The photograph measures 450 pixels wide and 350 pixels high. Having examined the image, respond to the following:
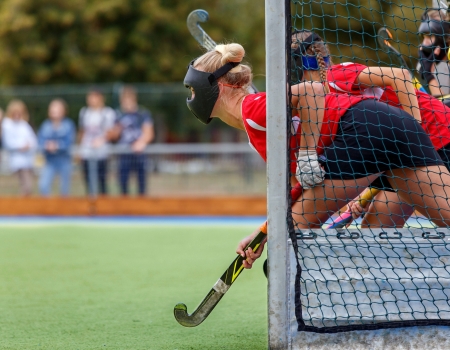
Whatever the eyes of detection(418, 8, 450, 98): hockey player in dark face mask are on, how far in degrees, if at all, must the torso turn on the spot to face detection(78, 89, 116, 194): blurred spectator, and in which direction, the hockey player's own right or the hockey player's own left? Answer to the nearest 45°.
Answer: approximately 45° to the hockey player's own right

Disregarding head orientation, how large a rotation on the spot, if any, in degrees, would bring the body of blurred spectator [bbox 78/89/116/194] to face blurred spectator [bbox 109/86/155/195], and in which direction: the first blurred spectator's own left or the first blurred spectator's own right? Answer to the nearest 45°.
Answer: approximately 90° to the first blurred spectator's own left

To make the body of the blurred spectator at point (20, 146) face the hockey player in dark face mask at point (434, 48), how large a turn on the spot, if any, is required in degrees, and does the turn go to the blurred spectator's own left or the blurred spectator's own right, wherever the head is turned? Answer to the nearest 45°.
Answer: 0° — they already face them

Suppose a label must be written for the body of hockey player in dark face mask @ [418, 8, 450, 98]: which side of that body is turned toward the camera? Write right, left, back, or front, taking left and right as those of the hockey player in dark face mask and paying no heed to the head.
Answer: left

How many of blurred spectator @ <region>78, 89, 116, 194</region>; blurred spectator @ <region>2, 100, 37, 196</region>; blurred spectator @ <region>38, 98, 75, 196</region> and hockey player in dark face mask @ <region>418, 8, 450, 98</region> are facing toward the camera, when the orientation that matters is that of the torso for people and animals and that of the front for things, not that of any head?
3

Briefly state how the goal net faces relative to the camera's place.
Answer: facing to the left of the viewer

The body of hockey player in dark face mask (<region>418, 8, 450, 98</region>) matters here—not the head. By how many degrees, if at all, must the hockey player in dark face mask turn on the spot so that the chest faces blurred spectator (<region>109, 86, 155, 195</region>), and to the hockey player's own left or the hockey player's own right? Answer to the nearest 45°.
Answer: approximately 45° to the hockey player's own right

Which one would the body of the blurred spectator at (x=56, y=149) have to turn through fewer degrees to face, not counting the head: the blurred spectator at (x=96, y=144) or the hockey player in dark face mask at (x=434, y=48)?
the hockey player in dark face mask

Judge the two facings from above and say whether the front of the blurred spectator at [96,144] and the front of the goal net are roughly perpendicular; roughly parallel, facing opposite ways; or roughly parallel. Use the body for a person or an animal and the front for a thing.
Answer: roughly perpendicular

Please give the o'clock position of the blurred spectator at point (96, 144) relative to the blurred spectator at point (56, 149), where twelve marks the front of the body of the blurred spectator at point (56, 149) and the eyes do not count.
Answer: the blurred spectator at point (96, 144) is roughly at 10 o'clock from the blurred spectator at point (56, 149).
